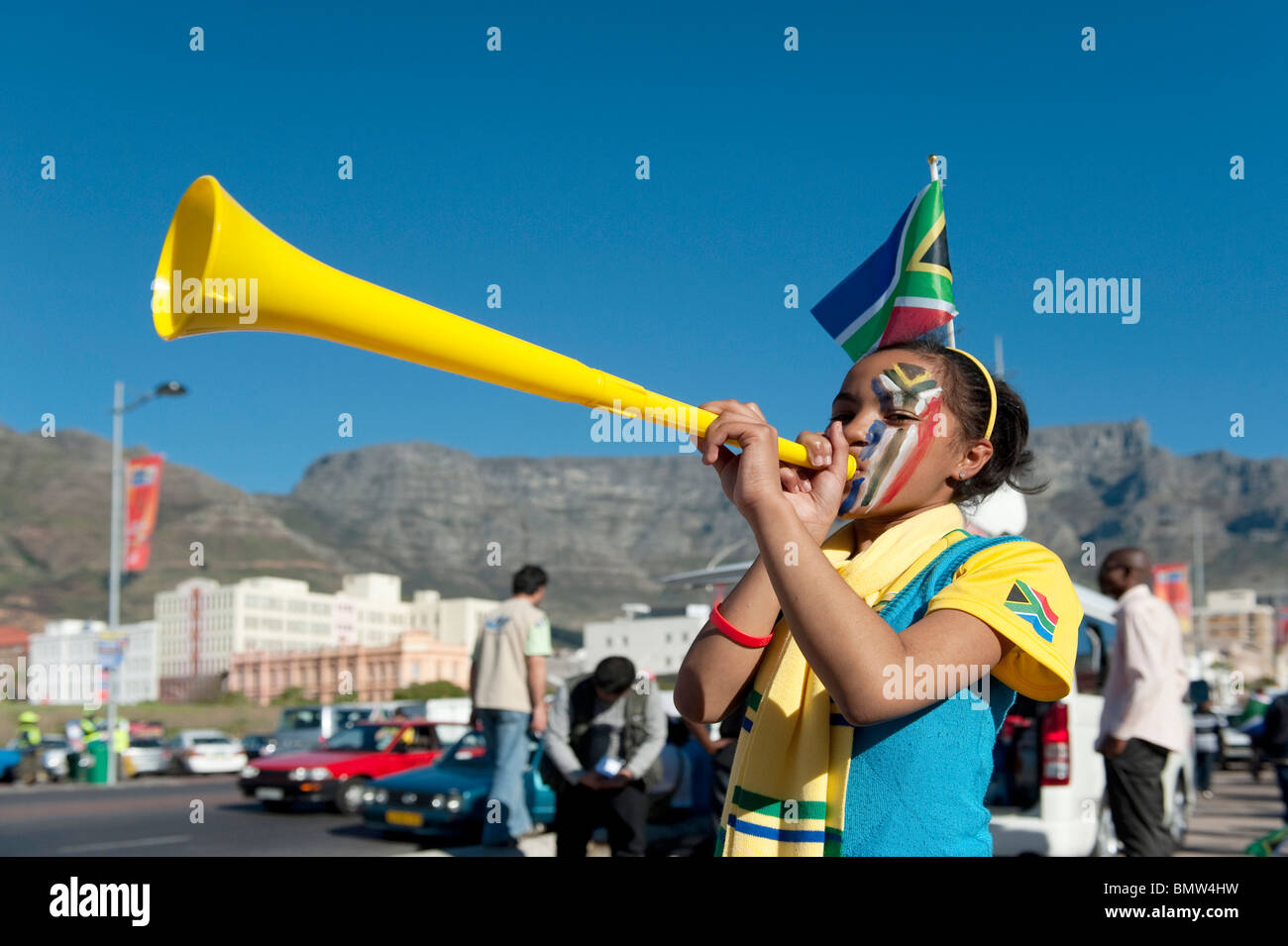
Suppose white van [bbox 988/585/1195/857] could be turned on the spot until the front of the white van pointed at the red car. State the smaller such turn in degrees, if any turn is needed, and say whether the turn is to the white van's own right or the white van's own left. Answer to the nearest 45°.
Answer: approximately 90° to the white van's own left

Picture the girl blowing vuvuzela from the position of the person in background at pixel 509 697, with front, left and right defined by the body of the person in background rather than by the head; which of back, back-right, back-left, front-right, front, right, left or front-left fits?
back-right

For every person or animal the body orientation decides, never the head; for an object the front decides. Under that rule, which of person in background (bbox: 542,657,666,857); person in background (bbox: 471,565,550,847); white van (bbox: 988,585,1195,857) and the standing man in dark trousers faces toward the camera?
person in background (bbox: 542,657,666,857)

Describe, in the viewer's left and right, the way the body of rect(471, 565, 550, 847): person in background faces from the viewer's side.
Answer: facing away from the viewer and to the right of the viewer

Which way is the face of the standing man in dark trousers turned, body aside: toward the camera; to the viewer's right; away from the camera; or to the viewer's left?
to the viewer's left

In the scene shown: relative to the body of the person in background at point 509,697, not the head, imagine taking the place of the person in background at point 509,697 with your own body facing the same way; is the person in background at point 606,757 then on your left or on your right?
on your right

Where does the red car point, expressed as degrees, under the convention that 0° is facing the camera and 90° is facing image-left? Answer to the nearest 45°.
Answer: approximately 45°

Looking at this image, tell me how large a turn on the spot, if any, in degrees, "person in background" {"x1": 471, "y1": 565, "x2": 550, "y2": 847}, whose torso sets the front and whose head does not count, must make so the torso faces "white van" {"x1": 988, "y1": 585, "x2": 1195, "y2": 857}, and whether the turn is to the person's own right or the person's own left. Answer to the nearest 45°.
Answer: approximately 45° to the person's own right

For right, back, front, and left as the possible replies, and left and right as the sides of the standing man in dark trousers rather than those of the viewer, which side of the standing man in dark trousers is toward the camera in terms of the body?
left

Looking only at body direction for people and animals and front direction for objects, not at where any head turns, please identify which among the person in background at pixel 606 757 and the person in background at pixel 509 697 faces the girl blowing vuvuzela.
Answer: the person in background at pixel 606 757
